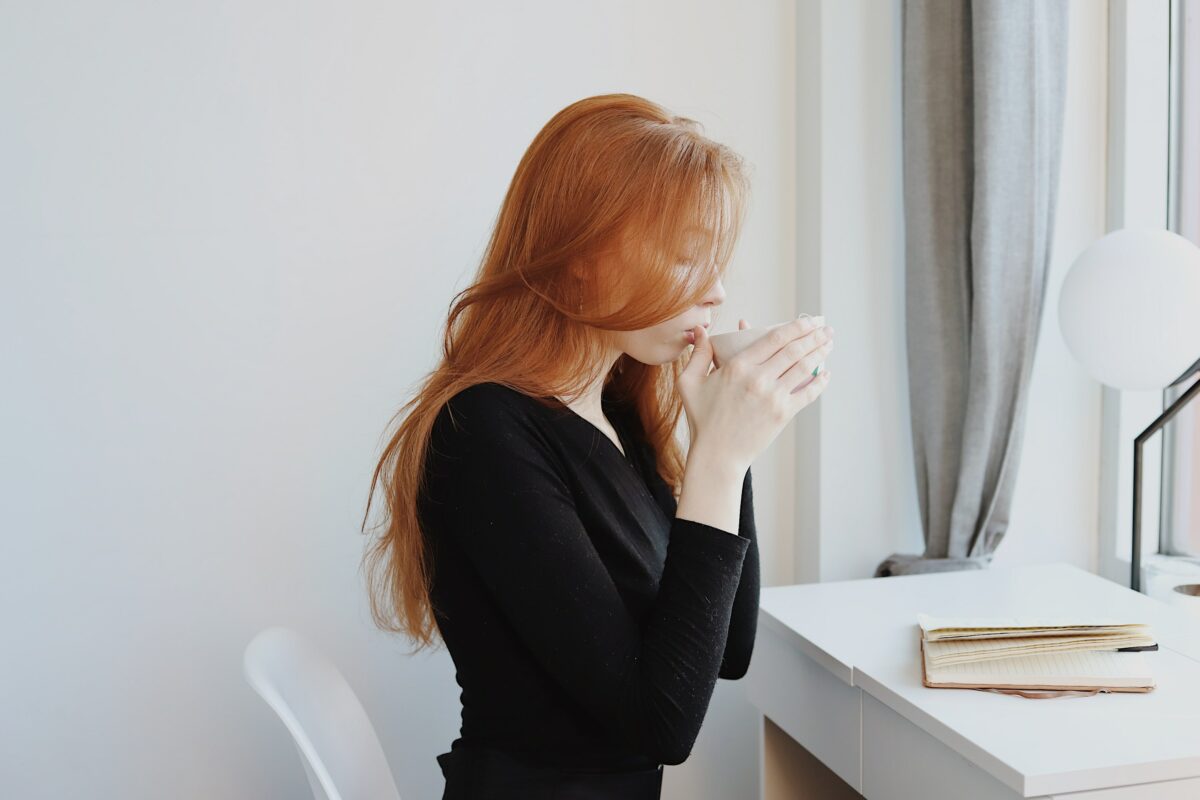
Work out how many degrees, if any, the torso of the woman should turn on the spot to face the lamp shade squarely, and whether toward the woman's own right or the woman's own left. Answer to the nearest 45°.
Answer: approximately 45° to the woman's own left

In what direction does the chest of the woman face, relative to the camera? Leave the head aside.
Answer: to the viewer's right

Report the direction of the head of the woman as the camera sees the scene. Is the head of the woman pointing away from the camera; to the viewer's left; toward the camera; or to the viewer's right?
to the viewer's right

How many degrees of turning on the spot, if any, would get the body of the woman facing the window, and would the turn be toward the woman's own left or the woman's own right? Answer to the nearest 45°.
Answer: approximately 45° to the woman's own left
